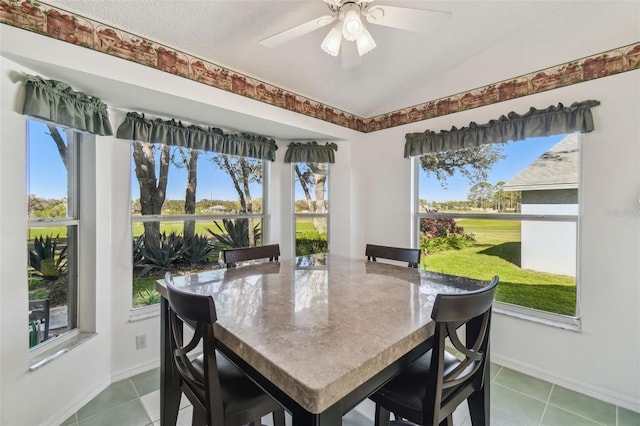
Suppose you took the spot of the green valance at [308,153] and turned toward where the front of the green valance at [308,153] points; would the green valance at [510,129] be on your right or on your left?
on your left

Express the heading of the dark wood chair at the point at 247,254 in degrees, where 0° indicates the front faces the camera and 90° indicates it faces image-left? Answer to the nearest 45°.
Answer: approximately 315°

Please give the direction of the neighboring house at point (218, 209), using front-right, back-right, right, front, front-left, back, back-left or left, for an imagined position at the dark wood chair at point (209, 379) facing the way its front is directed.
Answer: front-left

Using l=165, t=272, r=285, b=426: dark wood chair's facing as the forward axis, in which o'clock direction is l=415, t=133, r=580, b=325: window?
The window is roughly at 1 o'clock from the dark wood chair.

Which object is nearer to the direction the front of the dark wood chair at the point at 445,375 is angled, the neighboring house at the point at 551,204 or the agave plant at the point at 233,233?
the agave plant

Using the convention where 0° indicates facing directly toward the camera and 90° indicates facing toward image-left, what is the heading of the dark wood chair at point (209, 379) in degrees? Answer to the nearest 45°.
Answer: approximately 225°

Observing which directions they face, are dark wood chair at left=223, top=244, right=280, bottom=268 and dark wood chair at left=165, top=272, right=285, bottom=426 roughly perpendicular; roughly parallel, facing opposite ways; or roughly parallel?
roughly perpendicular

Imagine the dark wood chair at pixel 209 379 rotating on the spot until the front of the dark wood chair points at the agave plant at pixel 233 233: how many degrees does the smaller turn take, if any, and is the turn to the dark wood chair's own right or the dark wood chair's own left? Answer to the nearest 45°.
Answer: approximately 45° to the dark wood chair's own left

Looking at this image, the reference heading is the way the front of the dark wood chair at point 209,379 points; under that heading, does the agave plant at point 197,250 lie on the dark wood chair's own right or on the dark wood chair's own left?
on the dark wood chair's own left

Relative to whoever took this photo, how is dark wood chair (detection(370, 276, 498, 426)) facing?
facing away from the viewer and to the left of the viewer
